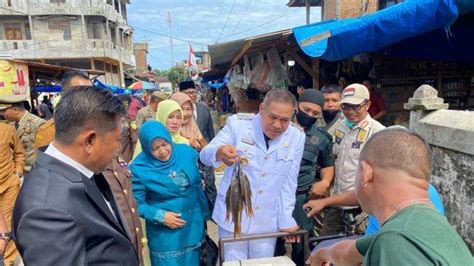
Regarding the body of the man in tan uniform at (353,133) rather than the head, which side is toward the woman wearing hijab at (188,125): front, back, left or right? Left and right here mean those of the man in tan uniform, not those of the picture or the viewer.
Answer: right

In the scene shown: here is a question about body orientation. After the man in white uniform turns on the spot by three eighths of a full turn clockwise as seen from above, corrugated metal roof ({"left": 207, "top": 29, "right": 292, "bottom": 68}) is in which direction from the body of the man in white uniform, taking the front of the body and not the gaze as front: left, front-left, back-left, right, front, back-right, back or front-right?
front-right

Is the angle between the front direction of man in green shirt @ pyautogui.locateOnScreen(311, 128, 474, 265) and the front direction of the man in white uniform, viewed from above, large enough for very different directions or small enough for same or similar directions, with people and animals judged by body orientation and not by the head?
very different directions

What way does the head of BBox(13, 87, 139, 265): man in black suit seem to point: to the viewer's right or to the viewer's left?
to the viewer's right

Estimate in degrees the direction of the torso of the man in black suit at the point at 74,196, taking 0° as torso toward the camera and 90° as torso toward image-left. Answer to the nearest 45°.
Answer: approximately 270°

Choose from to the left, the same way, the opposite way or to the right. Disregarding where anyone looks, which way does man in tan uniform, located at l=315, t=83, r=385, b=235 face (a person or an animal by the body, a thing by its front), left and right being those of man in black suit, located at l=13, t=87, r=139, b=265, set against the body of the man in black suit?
the opposite way

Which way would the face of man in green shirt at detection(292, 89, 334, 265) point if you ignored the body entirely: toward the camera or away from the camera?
toward the camera

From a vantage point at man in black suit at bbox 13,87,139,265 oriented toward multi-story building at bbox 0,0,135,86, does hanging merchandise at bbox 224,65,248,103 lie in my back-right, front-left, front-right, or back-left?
front-right

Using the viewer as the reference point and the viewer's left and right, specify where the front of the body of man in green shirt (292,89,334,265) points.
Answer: facing the viewer and to the left of the viewer

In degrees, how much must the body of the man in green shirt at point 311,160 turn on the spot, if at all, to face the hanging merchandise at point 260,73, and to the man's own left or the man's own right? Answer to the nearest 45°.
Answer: approximately 135° to the man's own right

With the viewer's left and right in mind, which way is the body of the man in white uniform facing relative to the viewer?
facing the viewer

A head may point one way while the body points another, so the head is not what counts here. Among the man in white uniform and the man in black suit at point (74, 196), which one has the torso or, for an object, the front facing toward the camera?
the man in white uniform

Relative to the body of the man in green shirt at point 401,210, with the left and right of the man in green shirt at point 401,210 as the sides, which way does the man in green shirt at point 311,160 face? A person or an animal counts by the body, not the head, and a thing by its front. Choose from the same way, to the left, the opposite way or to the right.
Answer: to the left

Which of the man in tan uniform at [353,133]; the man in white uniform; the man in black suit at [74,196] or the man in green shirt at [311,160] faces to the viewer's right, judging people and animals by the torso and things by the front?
the man in black suit
